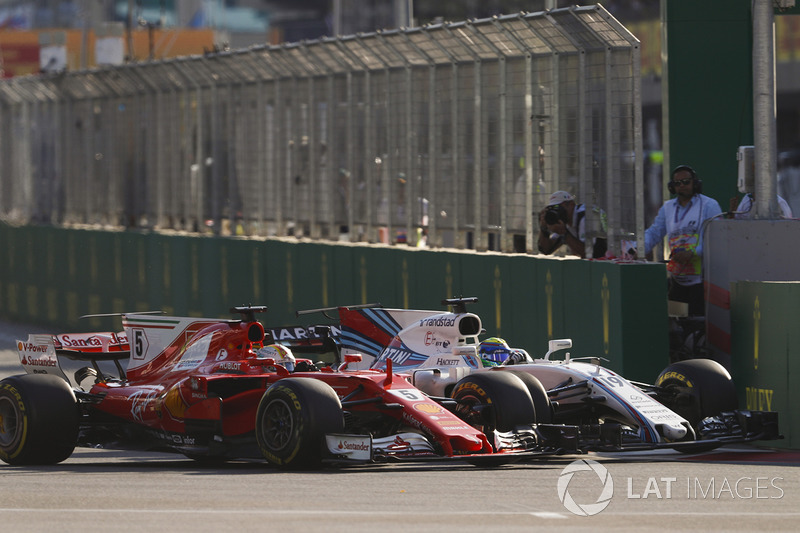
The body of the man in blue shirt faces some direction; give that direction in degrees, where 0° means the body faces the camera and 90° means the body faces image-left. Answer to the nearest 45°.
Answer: approximately 0°

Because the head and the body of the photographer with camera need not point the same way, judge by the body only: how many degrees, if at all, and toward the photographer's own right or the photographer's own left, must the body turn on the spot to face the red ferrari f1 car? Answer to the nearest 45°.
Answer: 0° — they already face it

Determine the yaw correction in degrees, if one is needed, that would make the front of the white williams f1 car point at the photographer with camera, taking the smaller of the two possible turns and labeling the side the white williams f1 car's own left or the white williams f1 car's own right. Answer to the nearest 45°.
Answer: approximately 135° to the white williams f1 car's own left

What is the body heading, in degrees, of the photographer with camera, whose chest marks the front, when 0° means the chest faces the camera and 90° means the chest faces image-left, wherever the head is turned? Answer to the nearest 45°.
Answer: approximately 45°

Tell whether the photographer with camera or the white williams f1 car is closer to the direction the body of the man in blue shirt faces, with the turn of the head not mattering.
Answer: the white williams f1 car

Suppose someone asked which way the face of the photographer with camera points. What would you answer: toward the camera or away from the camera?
toward the camera

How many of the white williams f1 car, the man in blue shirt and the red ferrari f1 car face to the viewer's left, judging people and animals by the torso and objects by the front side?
0

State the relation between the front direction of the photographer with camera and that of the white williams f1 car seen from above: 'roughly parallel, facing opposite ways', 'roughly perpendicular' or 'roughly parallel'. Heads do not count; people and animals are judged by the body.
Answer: roughly perpendicular

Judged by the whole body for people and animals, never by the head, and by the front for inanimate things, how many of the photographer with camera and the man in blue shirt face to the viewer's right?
0

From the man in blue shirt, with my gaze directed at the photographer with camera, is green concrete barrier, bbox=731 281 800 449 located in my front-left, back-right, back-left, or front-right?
back-left

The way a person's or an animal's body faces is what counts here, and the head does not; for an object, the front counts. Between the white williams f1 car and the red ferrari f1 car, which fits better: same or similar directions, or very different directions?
same or similar directions

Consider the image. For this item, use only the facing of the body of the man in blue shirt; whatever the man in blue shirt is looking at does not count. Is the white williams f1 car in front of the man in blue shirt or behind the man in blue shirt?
in front

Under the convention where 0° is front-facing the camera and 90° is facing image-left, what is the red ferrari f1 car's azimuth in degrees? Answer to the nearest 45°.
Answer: approximately 315°

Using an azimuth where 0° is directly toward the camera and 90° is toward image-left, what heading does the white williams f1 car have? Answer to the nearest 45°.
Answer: approximately 315°
